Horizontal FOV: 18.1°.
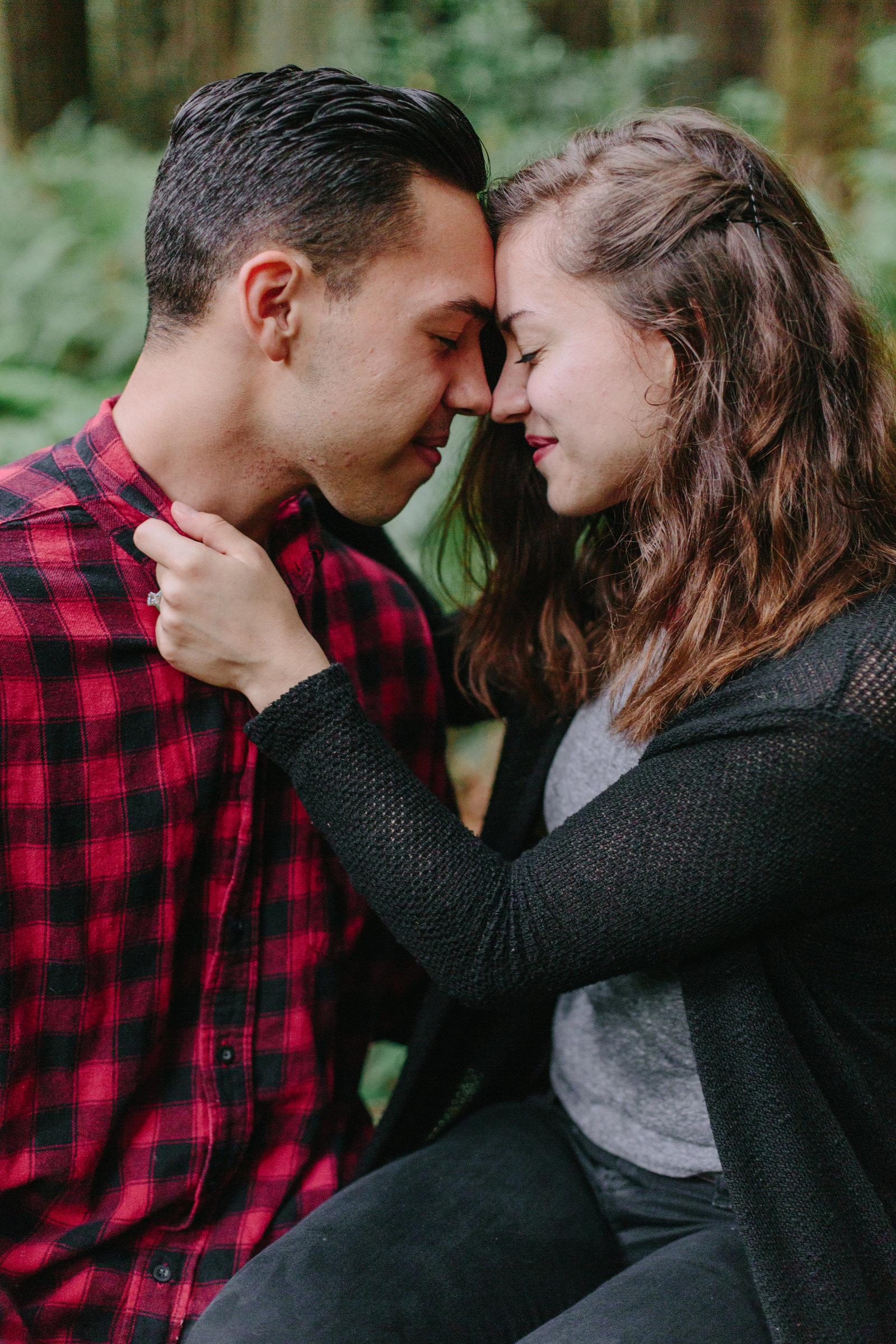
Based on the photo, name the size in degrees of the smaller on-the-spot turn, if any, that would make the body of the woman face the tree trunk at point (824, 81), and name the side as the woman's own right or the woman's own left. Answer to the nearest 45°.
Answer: approximately 90° to the woman's own right

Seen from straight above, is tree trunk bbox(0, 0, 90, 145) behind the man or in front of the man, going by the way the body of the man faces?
behind

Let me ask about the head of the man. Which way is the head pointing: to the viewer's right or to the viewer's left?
to the viewer's right

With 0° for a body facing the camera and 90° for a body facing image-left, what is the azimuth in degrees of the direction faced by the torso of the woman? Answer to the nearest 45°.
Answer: approximately 90°

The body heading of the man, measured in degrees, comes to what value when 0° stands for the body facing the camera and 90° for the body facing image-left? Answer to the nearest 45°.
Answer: approximately 315°
